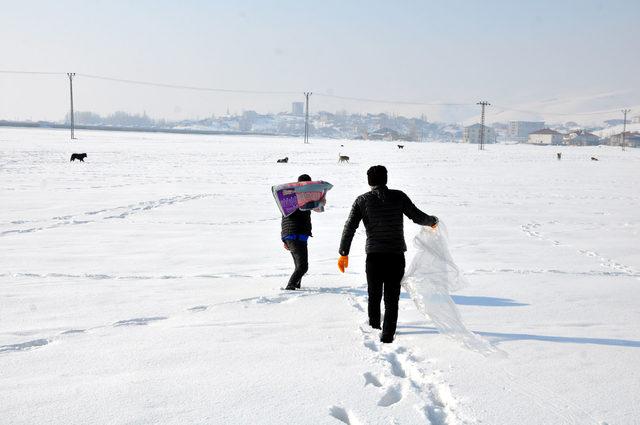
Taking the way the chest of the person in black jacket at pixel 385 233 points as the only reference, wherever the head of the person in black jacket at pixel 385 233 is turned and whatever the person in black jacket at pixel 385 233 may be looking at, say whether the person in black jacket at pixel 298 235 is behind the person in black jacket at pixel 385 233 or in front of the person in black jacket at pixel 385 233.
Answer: in front

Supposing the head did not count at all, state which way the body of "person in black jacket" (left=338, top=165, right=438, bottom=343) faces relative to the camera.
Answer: away from the camera

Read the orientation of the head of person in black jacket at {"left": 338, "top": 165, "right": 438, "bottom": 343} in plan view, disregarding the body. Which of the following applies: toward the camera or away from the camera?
away from the camera
